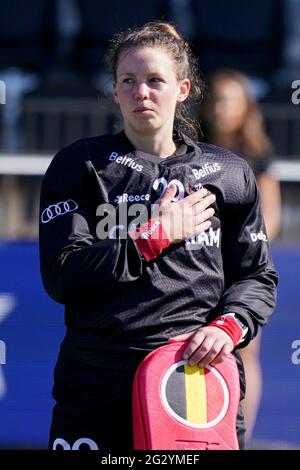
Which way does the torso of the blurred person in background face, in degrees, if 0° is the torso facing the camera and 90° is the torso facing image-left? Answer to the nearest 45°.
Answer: approximately 45°
